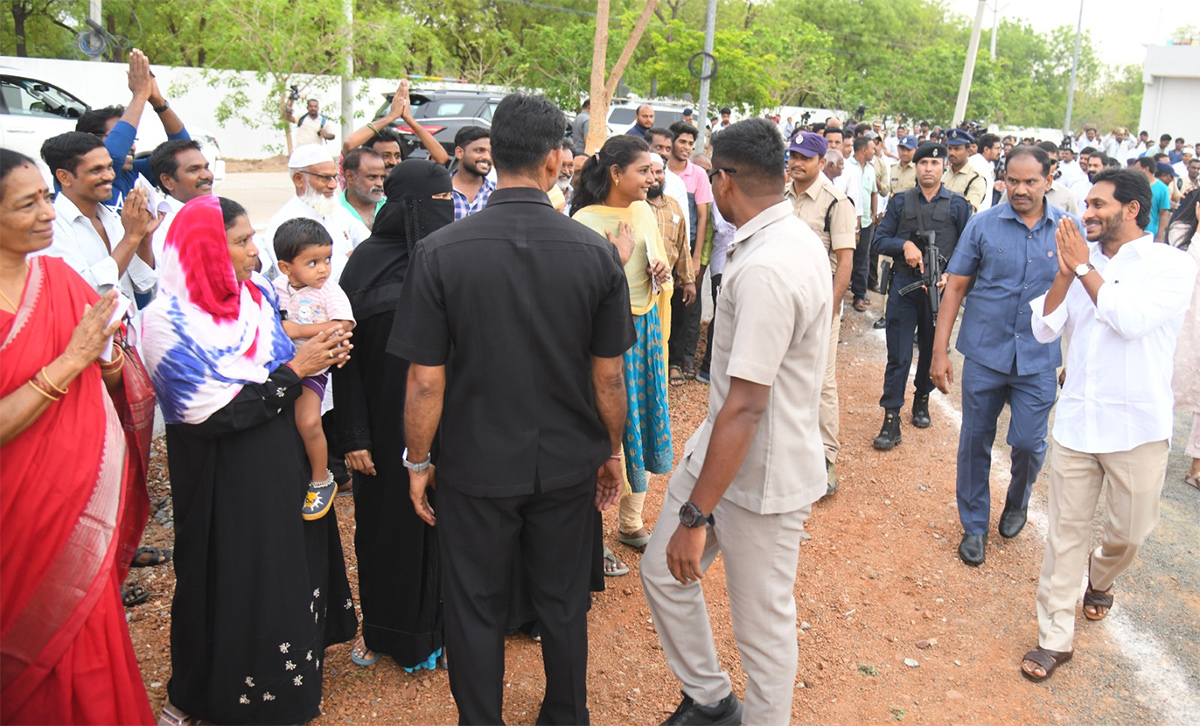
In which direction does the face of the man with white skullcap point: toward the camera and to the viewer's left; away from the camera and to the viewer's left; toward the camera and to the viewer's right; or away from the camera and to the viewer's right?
toward the camera and to the viewer's right

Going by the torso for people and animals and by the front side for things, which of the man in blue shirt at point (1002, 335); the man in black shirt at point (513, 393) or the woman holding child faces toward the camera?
the man in blue shirt

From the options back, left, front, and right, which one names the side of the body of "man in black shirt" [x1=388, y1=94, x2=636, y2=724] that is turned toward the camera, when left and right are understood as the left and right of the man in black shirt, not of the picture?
back

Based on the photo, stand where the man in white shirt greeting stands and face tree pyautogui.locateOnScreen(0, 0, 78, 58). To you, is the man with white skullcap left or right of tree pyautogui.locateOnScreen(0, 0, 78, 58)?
left

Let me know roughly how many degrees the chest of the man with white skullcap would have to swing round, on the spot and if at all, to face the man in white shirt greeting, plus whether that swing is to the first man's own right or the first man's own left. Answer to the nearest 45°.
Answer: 0° — they already face them

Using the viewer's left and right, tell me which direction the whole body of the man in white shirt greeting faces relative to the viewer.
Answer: facing the viewer and to the left of the viewer

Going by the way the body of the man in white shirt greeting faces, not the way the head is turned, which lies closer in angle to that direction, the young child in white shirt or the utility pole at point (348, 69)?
the young child in white shirt

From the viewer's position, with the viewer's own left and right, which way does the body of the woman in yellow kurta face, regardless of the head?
facing to the right of the viewer

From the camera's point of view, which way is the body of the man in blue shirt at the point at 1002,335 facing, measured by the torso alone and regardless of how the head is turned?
toward the camera

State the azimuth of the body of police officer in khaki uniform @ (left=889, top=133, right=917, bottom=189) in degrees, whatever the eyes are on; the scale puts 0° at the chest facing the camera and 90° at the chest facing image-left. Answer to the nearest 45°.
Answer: approximately 45°
